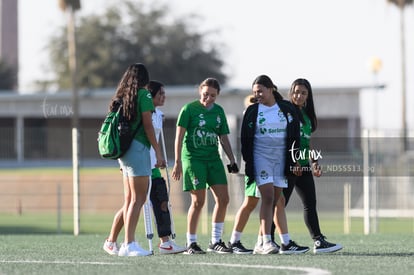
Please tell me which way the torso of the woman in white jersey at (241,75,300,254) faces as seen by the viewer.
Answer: toward the camera

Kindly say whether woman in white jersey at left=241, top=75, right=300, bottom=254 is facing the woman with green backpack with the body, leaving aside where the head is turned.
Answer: no

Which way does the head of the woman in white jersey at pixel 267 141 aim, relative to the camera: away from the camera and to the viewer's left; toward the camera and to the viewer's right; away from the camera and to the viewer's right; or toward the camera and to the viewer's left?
toward the camera and to the viewer's left
